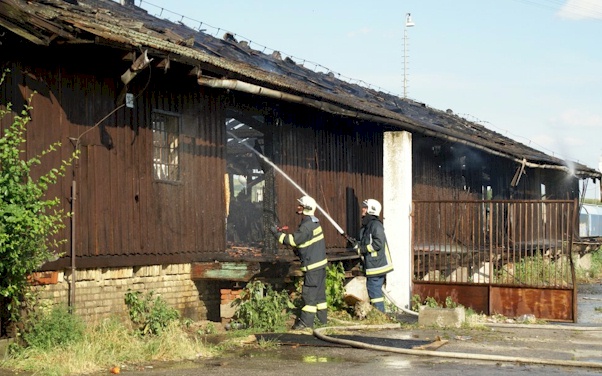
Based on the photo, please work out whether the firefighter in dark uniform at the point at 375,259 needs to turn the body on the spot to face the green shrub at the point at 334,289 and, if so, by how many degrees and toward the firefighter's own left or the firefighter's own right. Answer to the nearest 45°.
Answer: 0° — they already face it

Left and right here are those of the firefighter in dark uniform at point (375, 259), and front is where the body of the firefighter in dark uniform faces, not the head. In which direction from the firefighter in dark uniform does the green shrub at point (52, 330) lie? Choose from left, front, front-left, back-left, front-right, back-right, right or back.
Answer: front-left

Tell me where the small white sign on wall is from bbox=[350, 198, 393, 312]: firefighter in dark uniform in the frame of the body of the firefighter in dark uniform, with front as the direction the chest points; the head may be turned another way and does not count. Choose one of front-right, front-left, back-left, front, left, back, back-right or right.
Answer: front-left

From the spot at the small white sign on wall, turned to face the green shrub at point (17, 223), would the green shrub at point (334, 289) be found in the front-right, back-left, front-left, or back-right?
back-left

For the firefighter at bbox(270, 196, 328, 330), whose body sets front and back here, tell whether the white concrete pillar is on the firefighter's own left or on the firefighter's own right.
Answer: on the firefighter's own right

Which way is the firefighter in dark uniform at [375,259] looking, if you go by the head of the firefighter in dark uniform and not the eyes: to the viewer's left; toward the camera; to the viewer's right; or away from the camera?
to the viewer's left

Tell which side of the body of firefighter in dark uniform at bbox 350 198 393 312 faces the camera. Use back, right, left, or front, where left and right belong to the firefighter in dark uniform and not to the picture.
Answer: left

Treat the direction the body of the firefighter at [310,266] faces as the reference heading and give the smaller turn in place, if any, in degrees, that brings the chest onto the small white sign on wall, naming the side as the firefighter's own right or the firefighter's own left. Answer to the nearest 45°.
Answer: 0° — they already face it

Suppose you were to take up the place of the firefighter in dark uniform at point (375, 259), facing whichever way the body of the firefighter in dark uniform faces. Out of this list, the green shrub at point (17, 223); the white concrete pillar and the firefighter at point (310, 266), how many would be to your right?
1
